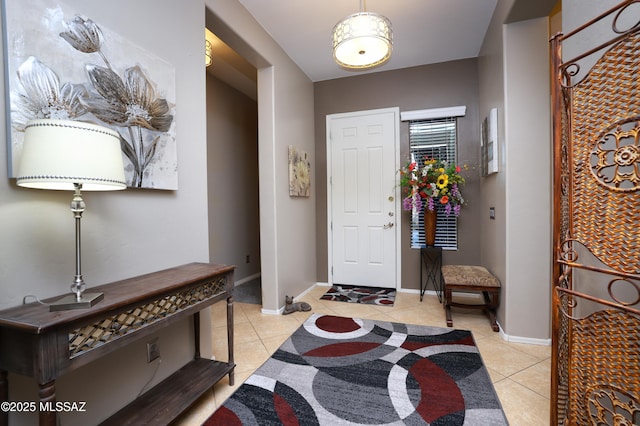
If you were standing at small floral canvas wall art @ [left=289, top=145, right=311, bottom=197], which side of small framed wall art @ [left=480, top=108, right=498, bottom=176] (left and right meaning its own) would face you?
front

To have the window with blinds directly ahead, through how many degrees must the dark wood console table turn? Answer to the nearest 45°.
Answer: approximately 45° to its left

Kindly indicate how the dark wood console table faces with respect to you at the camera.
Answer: facing the viewer and to the right of the viewer

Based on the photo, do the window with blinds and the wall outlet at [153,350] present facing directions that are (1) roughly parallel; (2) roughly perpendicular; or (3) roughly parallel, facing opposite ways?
roughly perpendicular

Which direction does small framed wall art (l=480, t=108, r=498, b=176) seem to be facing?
to the viewer's left

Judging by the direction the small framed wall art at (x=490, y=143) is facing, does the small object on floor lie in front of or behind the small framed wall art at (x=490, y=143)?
in front

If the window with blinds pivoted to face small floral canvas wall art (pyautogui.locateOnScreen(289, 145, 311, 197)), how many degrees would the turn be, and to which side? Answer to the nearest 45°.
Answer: approximately 45° to its right

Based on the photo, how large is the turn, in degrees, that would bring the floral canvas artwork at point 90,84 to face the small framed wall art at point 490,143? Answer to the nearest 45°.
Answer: approximately 45° to its left

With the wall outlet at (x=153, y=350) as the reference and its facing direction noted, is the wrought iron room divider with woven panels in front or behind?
in front

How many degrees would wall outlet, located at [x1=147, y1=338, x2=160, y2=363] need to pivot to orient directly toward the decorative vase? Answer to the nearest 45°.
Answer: approximately 45° to its left

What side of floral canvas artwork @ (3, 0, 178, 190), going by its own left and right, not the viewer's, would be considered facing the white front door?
left

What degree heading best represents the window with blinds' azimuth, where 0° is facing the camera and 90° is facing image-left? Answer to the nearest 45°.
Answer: approximately 0°

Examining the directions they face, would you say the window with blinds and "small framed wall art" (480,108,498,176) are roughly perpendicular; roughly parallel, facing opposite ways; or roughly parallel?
roughly perpendicular
